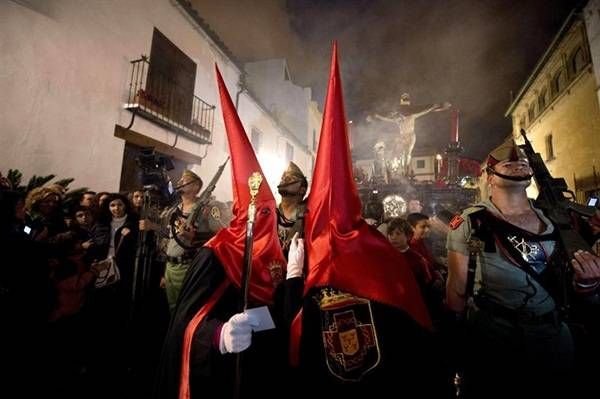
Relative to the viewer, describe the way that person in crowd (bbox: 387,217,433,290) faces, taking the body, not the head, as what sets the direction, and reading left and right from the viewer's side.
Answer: facing the viewer and to the left of the viewer

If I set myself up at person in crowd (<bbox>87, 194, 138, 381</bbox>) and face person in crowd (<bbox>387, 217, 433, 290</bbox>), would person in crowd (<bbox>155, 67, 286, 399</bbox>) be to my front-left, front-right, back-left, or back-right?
front-right

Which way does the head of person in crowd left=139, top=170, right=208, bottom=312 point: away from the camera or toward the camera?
toward the camera

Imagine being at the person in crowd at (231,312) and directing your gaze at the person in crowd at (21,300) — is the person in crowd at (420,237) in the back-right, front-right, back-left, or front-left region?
back-right

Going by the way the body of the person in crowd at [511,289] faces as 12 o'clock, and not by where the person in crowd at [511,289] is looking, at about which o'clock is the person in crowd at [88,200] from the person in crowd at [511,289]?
the person in crowd at [88,200] is roughly at 4 o'clock from the person in crowd at [511,289].

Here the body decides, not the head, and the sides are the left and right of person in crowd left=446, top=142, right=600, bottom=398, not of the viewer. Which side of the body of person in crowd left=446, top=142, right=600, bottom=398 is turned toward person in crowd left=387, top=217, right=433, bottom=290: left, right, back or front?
back

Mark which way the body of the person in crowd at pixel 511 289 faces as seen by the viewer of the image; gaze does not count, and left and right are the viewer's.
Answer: facing the viewer and to the right of the viewer

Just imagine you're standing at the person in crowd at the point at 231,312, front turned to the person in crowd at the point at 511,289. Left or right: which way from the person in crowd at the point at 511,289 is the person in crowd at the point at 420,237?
left

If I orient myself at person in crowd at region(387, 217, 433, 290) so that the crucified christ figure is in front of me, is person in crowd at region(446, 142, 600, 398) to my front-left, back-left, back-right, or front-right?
back-right

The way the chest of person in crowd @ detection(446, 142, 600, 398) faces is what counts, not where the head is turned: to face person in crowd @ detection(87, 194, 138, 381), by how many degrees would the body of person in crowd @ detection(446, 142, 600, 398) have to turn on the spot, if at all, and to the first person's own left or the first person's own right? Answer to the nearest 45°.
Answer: approximately 135° to the first person's own right
